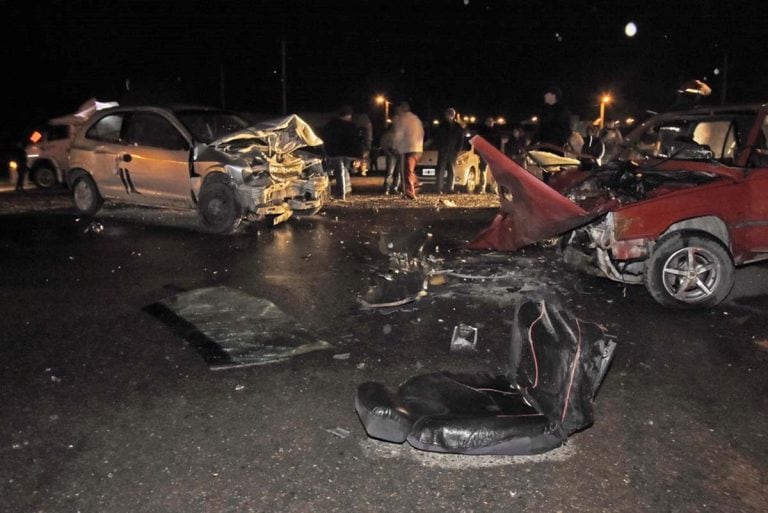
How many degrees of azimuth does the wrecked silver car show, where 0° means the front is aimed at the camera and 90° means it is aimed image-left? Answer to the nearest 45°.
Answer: approximately 315°
